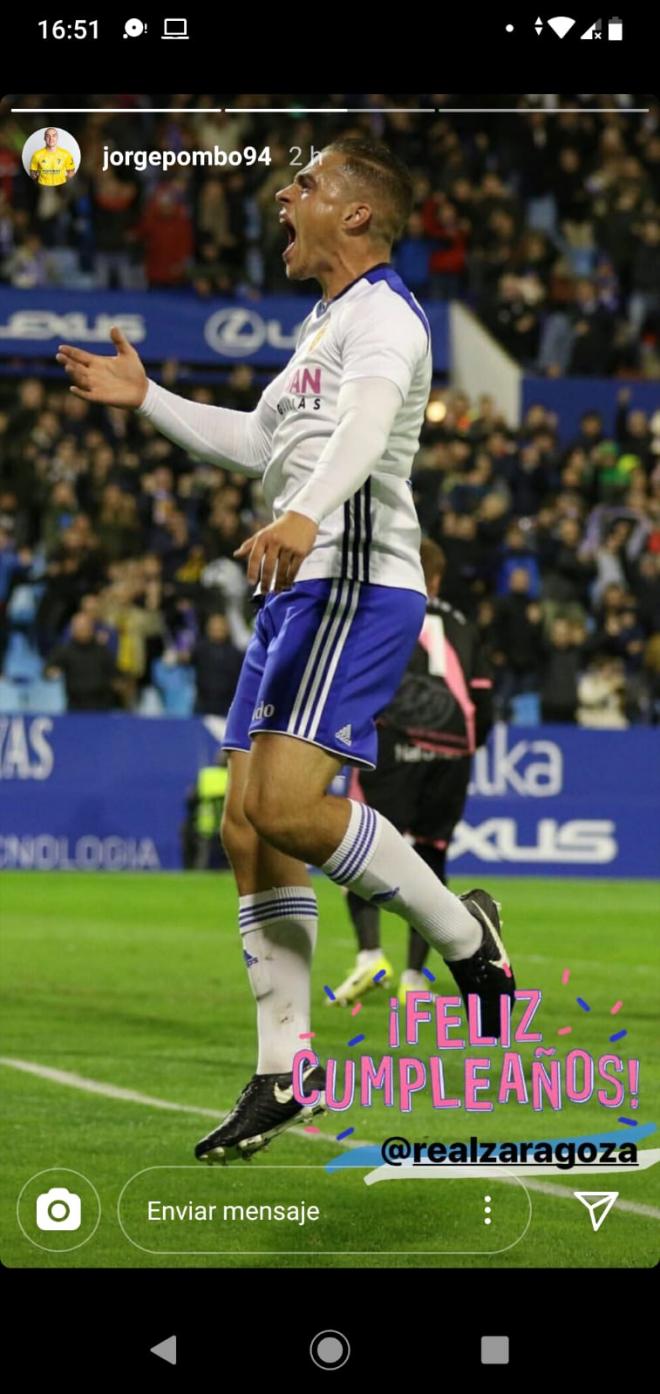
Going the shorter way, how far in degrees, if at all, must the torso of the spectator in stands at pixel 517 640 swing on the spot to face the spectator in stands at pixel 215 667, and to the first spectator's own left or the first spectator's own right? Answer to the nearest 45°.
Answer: approximately 90° to the first spectator's own right

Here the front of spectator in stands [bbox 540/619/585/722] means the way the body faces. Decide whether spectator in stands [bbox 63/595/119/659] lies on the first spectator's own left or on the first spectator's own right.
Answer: on the first spectator's own right

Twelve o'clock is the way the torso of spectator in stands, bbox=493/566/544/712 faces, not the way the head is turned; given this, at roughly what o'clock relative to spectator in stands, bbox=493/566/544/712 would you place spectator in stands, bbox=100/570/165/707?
spectator in stands, bbox=100/570/165/707 is roughly at 3 o'clock from spectator in stands, bbox=493/566/544/712.

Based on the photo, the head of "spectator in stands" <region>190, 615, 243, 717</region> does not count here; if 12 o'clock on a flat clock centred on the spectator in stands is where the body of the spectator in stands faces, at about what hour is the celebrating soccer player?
The celebrating soccer player is roughly at 12 o'clock from the spectator in stands.

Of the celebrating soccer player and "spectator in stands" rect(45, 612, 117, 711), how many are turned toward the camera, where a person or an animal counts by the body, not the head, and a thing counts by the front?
1

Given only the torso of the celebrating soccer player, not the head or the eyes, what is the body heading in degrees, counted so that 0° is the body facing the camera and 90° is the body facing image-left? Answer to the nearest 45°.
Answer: approximately 90°
